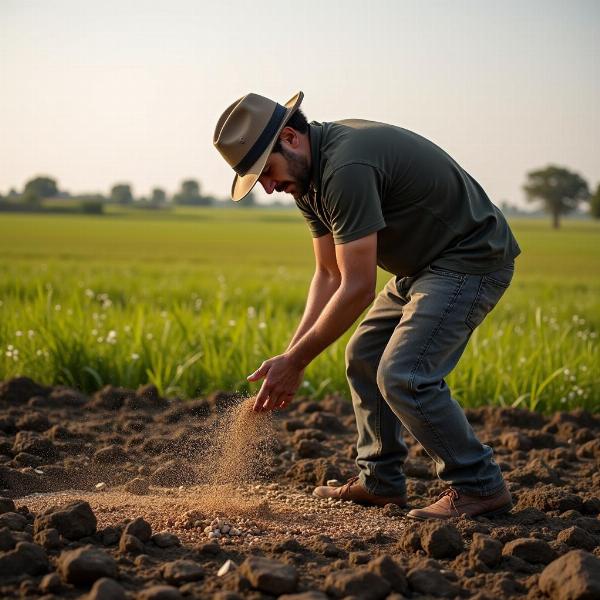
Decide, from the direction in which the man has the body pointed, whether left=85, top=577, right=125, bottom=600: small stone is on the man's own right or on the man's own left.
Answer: on the man's own left

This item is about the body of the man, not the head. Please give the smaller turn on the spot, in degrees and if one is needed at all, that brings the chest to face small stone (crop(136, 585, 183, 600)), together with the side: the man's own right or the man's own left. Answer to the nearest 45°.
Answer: approximately 45° to the man's own left

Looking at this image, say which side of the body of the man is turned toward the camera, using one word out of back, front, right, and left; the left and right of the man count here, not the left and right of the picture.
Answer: left

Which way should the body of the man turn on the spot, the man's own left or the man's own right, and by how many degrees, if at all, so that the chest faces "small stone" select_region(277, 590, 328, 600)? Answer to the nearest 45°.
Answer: approximately 90° to the man's own left

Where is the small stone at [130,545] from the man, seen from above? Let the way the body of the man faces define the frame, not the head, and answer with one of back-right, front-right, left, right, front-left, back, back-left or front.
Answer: front-left

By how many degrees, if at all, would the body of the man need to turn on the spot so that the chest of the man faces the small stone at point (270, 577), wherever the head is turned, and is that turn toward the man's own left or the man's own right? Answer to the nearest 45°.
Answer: approximately 90° to the man's own left

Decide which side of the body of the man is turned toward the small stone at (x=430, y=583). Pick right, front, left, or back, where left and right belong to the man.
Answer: left

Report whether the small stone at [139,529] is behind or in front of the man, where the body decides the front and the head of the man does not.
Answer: in front

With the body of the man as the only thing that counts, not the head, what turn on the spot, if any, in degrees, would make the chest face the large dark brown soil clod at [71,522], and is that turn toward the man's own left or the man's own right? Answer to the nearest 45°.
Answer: approximately 45° to the man's own left
